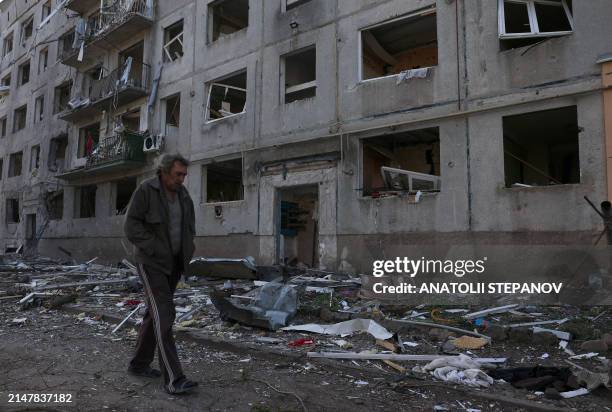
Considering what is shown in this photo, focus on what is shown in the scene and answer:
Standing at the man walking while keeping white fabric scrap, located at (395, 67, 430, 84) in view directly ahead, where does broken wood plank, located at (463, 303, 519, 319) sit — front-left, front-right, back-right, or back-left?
front-right

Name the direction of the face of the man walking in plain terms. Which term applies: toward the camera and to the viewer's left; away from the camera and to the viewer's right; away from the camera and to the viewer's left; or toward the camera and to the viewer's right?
toward the camera and to the viewer's right

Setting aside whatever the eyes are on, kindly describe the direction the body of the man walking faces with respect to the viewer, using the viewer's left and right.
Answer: facing the viewer and to the right of the viewer

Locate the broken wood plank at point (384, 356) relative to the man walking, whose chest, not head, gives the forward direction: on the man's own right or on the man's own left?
on the man's own left

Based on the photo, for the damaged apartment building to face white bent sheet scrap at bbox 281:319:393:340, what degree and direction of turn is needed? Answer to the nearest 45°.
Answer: approximately 45° to its left

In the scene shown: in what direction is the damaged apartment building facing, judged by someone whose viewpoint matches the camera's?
facing the viewer and to the left of the viewer

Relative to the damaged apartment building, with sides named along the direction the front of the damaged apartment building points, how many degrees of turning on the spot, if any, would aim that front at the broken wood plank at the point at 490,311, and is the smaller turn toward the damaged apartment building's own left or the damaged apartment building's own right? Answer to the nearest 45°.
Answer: approximately 45° to the damaged apartment building's own left

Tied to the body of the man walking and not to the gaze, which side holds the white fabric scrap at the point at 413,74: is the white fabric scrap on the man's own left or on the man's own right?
on the man's own left
